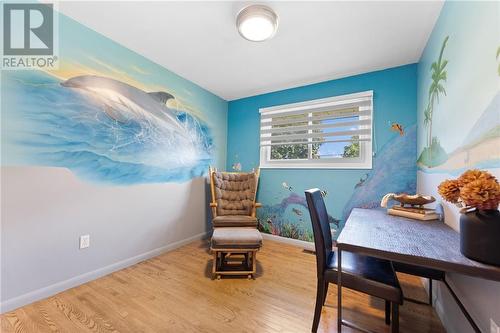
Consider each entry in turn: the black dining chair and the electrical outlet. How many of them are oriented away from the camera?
0

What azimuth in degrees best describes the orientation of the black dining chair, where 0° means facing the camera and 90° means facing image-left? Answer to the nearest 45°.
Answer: approximately 270°

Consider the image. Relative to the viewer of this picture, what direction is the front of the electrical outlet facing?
facing the viewer and to the right of the viewer

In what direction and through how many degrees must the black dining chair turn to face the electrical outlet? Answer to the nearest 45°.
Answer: approximately 180°

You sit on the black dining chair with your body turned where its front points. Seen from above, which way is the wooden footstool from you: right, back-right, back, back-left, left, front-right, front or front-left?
back

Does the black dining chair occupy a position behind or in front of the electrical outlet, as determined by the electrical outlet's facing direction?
in front

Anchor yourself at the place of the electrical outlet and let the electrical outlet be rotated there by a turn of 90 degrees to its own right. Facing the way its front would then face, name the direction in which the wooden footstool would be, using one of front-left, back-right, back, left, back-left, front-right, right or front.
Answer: left

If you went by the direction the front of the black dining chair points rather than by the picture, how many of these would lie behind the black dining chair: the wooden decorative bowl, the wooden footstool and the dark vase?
1

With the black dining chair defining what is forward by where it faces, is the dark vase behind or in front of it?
in front

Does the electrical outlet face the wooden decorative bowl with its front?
yes

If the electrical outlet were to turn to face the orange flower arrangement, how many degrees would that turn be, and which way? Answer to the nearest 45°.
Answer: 0° — it already faces it
